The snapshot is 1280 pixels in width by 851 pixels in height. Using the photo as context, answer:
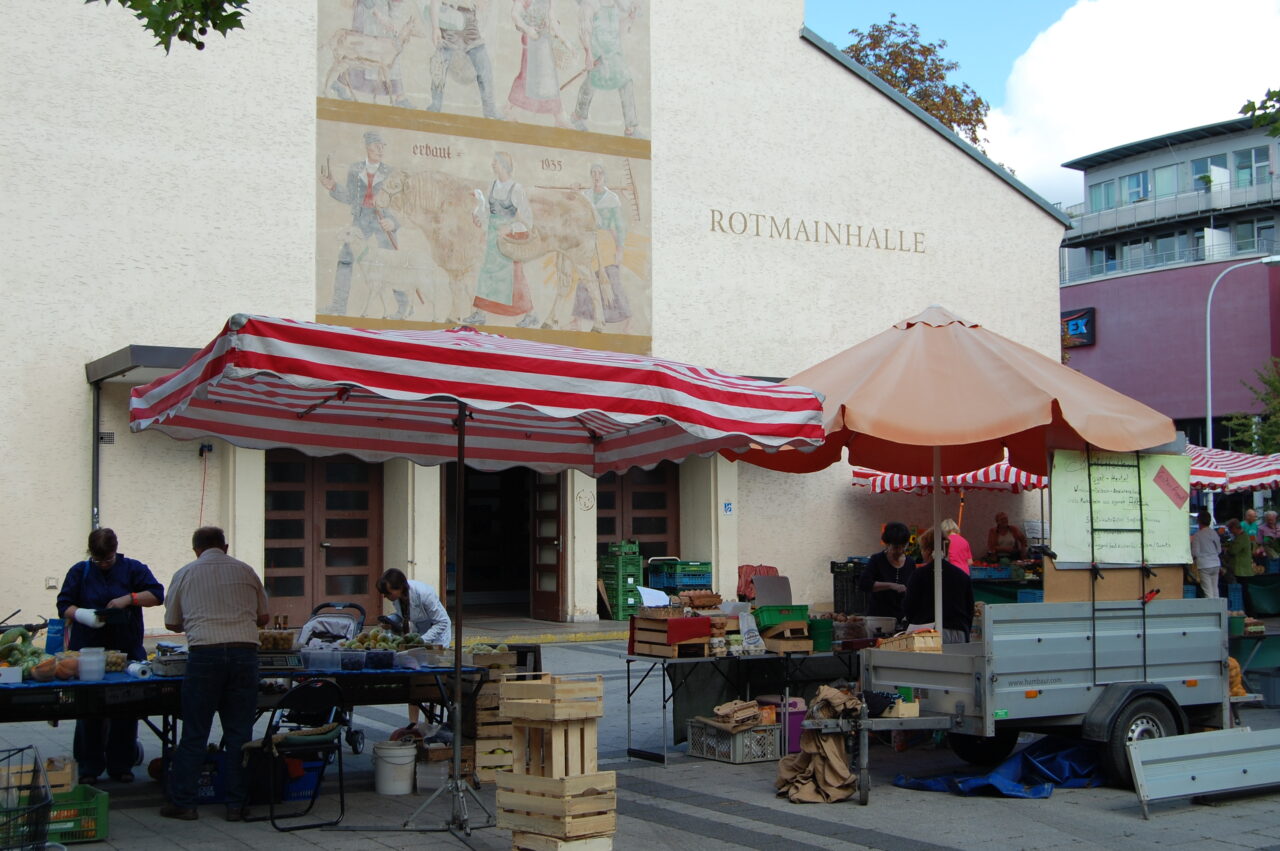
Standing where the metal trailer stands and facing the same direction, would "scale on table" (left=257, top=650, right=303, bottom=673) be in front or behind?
in front

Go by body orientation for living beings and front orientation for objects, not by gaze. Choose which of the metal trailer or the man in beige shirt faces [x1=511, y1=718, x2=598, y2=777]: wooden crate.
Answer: the metal trailer

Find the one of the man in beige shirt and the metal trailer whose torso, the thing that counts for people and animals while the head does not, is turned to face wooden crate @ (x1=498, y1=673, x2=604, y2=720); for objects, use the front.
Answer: the metal trailer

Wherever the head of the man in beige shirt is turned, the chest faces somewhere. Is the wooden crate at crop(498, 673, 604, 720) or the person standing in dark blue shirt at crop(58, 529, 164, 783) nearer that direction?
the person standing in dark blue shirt

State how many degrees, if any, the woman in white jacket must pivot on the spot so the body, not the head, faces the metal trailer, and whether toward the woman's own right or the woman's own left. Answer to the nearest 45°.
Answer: approximately 90° to the woman's own left

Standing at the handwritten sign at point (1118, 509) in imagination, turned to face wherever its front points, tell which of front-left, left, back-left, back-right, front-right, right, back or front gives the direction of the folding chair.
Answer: front-right

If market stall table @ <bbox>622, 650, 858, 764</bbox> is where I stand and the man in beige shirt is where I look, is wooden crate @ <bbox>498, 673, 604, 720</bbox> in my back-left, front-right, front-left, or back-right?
front-left

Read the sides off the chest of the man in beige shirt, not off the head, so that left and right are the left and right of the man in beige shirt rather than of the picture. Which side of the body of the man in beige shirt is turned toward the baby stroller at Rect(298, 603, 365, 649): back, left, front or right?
front

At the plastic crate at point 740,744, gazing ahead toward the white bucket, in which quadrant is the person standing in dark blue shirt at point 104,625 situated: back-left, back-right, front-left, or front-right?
front-right

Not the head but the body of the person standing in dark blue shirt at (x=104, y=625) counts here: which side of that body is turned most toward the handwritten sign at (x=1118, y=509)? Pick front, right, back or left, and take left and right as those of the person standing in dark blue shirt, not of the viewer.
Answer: left

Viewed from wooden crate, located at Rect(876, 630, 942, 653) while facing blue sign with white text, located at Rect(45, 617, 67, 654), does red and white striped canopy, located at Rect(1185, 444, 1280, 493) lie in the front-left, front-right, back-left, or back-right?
back-right

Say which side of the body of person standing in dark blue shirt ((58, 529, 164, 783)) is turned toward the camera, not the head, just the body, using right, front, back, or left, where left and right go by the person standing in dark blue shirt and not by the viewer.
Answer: front

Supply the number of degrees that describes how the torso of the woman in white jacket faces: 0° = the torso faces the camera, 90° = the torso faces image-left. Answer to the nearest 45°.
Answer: approximately 45°
